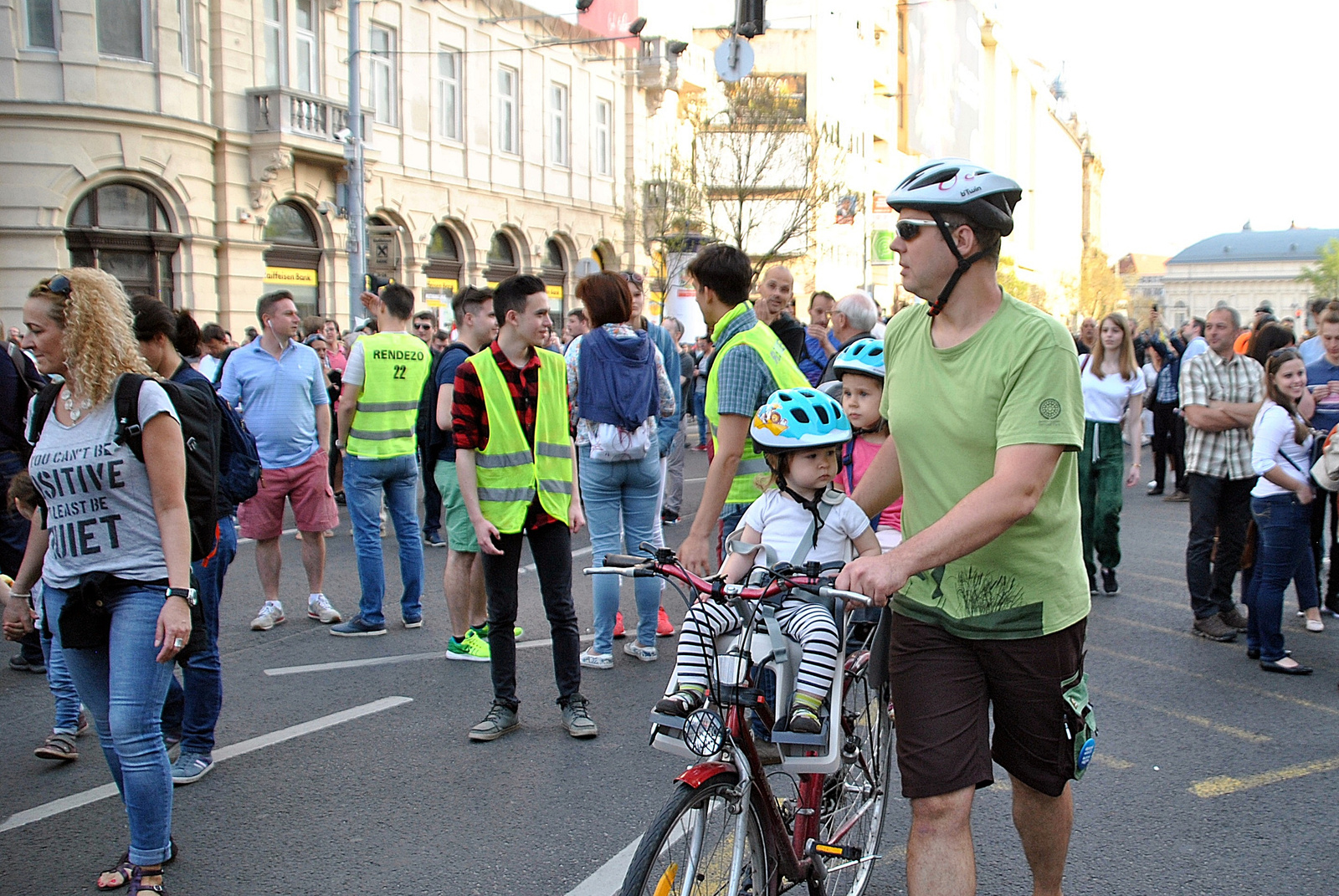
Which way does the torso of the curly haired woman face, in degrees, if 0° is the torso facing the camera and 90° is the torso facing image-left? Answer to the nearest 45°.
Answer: approximately 45°

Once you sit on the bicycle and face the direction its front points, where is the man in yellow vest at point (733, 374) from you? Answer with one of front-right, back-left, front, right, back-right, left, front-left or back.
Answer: back-right

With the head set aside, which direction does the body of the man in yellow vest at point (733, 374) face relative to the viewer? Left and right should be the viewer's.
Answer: facing away from the viewer and to the left of the viewer

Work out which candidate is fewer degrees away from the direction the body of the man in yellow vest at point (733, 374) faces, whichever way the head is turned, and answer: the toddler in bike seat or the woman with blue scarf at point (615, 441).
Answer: the woman with blue scarf

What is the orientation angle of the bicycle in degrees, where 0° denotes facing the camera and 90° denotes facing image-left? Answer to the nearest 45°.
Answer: approximately 45°

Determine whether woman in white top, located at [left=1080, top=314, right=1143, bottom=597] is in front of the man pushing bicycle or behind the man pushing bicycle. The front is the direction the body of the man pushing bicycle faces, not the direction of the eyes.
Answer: behind

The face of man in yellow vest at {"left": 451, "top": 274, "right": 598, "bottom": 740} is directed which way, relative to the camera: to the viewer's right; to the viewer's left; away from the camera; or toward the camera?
to the viewer's right

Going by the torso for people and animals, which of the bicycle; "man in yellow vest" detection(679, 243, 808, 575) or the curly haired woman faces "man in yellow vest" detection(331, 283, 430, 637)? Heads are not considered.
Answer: "man in yellow vest" detection(679, 243, 808, 575)

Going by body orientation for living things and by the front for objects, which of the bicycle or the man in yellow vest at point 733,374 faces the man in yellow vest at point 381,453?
the man in yellow vest at point 733,374
